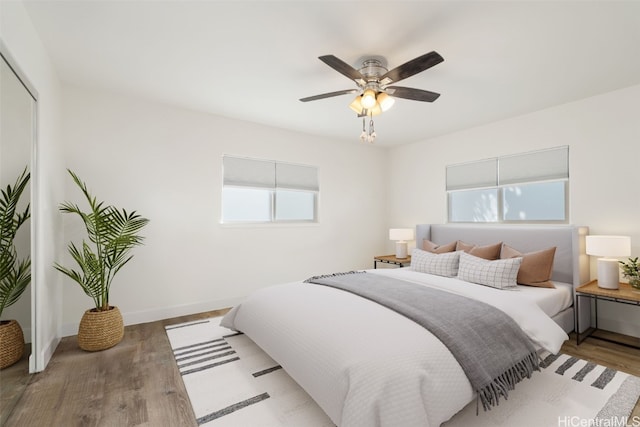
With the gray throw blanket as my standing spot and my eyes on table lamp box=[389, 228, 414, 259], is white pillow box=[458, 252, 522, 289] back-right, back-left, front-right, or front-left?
front-right

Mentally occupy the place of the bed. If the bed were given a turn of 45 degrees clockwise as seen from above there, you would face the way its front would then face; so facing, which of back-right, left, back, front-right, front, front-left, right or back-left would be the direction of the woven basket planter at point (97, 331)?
front

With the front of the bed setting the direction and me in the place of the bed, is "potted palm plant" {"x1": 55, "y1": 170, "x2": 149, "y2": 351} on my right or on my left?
on my right

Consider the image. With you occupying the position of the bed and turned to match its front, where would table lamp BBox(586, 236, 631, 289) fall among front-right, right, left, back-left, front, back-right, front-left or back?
back

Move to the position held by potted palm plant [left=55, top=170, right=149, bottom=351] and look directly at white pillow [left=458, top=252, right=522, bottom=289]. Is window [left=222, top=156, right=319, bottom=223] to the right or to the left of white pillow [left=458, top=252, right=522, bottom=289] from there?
left

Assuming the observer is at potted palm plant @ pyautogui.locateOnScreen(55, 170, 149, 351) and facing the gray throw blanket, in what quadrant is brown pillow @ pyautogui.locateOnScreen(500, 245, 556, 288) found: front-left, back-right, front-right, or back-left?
front-left
